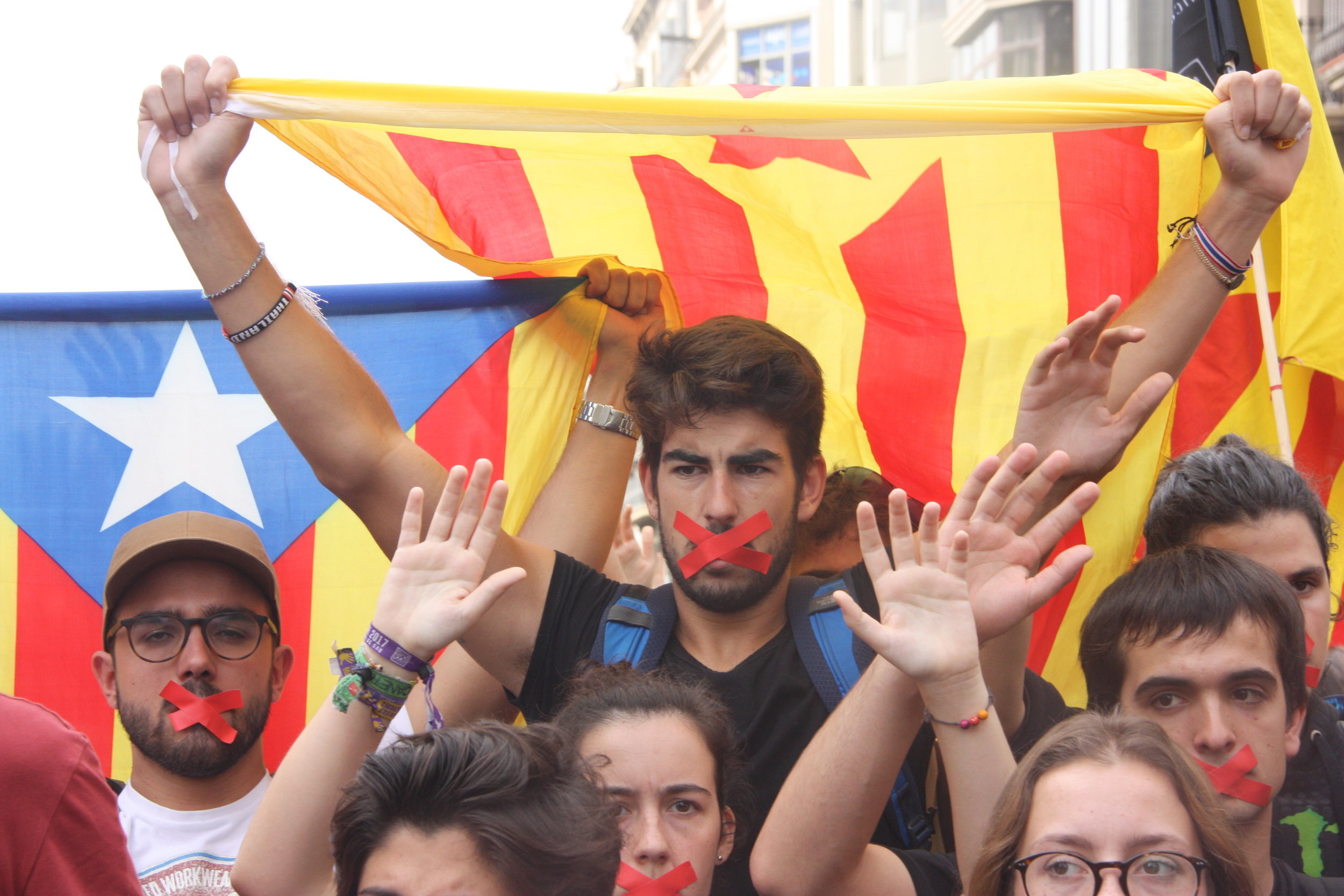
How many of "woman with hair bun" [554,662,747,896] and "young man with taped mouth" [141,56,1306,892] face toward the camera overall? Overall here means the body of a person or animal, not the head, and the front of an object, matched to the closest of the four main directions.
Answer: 2

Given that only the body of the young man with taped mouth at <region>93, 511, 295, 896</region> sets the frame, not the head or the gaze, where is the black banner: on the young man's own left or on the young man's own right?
on the young man's own left

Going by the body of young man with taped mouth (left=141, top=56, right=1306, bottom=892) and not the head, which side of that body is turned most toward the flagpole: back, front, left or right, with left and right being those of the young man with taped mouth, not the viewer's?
left

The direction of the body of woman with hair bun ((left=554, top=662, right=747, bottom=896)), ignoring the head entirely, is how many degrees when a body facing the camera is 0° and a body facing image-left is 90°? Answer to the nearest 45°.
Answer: approximately 0°
